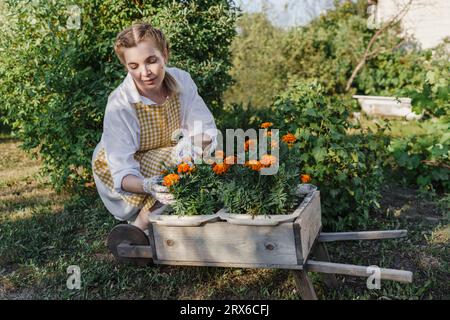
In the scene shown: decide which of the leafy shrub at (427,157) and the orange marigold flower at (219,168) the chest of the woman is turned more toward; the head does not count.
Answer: the orange marigold flower

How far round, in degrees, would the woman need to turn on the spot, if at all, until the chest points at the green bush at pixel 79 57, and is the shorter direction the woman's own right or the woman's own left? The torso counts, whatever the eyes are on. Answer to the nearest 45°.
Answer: approximately 135° to the woman's own left

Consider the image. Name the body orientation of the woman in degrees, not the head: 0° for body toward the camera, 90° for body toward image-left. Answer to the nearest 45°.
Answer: approximately 315°

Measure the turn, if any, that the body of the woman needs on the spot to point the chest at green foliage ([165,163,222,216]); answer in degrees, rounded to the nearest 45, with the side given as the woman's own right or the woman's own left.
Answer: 0° — they already face it

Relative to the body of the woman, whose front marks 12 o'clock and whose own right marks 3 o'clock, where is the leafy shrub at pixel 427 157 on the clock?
The leafy shrub is roughly at 10 o'clock from the woman.

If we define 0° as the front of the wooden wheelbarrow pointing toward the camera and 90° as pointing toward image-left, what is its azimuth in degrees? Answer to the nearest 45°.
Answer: approximately 90°

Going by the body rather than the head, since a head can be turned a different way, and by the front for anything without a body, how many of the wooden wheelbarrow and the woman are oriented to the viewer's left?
1
